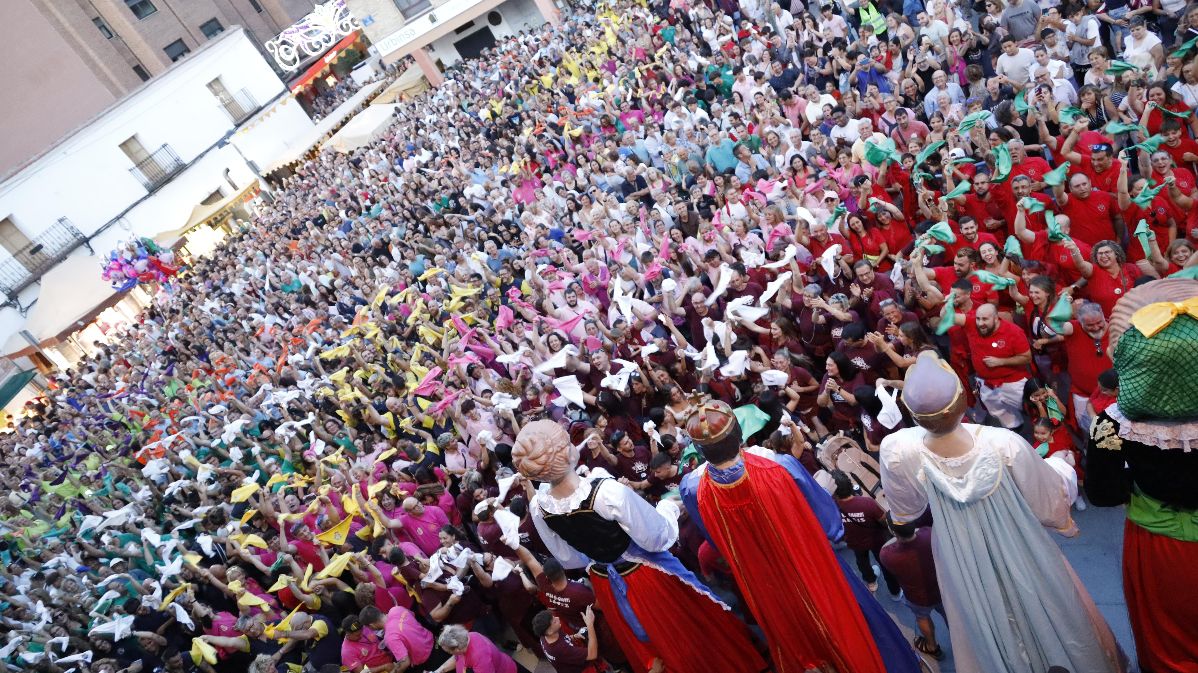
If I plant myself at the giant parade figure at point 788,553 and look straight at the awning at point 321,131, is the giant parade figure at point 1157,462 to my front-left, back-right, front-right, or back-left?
back-right

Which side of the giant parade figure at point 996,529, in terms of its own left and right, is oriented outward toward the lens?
back

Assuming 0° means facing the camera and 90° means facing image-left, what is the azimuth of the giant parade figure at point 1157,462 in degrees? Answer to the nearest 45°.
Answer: approximately 180°

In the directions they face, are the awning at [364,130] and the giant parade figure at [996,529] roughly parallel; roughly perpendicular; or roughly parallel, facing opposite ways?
roughly perpendicular

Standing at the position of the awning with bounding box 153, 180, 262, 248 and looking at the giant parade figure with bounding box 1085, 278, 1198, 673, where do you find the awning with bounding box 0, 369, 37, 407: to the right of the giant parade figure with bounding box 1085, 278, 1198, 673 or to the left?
right

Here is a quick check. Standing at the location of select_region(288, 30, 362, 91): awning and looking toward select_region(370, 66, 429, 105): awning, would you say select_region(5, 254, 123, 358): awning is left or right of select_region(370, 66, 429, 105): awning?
right

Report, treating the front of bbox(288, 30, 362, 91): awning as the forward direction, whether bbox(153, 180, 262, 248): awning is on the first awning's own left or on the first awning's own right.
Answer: on the first awning's own right

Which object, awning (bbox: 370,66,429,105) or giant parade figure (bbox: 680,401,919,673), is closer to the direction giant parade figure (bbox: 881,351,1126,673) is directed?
the awning

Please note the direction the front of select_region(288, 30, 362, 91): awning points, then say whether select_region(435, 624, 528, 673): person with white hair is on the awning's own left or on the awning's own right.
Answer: on the awning's own right

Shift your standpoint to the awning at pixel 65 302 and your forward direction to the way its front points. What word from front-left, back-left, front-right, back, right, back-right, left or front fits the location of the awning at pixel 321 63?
left
